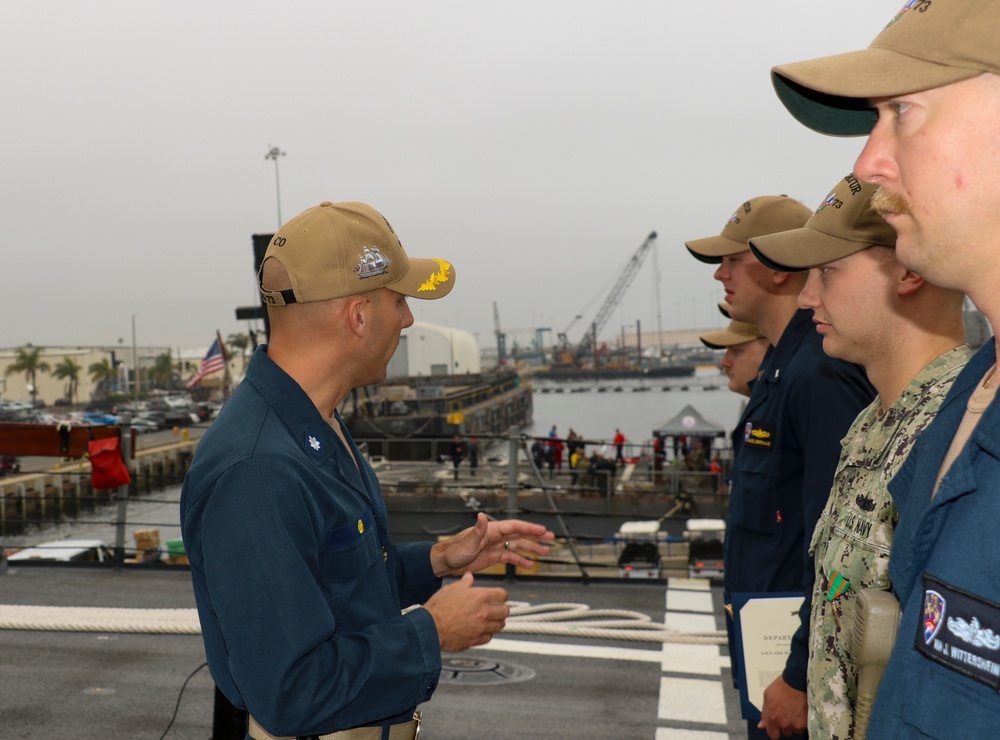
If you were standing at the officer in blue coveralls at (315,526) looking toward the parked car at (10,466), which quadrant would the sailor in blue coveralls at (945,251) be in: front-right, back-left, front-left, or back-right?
back-right

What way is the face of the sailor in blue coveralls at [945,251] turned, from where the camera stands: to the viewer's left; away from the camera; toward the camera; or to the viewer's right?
to the viewer's left

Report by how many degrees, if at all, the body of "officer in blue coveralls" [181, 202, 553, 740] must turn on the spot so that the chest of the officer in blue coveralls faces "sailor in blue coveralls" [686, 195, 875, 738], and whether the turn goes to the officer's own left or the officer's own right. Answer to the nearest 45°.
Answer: approximately 45° to the officer's own left

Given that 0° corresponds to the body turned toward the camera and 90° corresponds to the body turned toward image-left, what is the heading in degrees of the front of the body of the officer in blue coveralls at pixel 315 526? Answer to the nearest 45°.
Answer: approximately 270°

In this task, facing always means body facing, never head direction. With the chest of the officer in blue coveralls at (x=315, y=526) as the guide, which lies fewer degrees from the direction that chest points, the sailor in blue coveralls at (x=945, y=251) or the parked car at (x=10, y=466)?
the sailor in blue coveralls

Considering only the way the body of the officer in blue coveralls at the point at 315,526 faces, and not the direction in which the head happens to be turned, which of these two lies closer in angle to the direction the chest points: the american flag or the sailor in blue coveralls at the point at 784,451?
the sailor in blue coveralls

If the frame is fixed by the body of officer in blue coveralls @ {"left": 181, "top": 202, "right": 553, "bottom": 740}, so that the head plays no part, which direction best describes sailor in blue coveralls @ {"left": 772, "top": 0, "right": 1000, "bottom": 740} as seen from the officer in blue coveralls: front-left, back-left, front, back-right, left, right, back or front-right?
front-right

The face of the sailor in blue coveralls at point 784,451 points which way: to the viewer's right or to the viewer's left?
to the viewer's left

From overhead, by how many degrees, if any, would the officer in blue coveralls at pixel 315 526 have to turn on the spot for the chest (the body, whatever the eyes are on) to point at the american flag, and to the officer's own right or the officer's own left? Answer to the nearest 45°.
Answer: approximately 90° to the officer's own left
